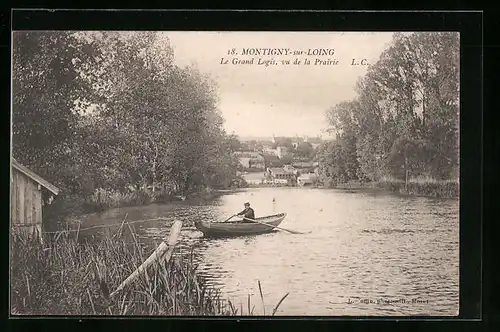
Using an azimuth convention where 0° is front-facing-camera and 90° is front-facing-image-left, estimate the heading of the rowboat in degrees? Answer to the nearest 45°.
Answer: approximately 270°
